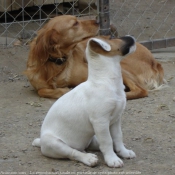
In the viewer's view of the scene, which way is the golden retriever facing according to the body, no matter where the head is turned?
to the viewer's left

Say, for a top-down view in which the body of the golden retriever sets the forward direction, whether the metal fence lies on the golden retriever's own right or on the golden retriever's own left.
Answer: on the golden retriever's own right

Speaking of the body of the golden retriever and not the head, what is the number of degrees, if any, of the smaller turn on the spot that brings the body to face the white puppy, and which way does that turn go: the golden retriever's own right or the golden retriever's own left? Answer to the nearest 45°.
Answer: approximately 90° to the golden retriever's own left
